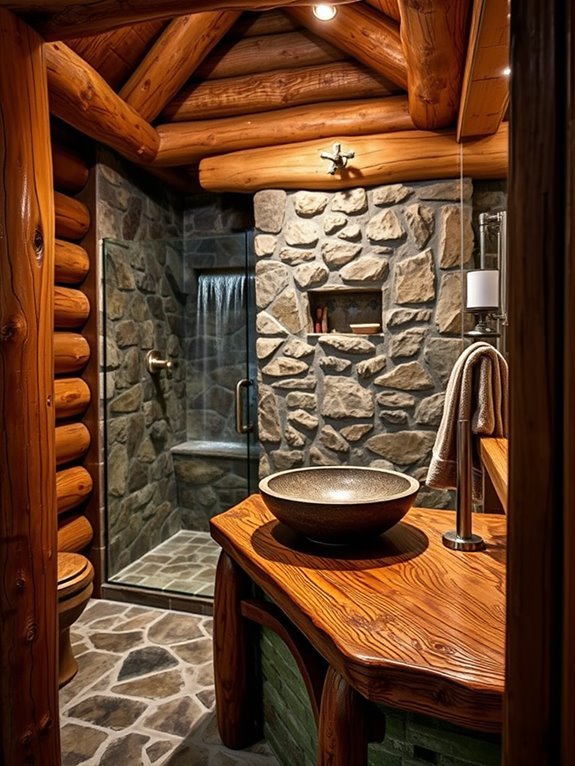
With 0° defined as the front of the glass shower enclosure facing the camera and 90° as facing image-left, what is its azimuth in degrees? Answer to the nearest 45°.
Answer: approximately 0°

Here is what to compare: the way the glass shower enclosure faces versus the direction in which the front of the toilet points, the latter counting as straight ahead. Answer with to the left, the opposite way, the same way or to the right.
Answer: to the right

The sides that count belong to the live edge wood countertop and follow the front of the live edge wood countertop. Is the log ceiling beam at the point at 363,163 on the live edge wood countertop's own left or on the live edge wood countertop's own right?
on the live edge wood countertop's own right

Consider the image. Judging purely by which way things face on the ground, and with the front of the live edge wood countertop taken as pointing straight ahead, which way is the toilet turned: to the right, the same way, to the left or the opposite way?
the opposite way

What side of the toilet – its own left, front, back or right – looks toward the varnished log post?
right

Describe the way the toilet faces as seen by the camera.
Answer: facing to the right of the viewer
